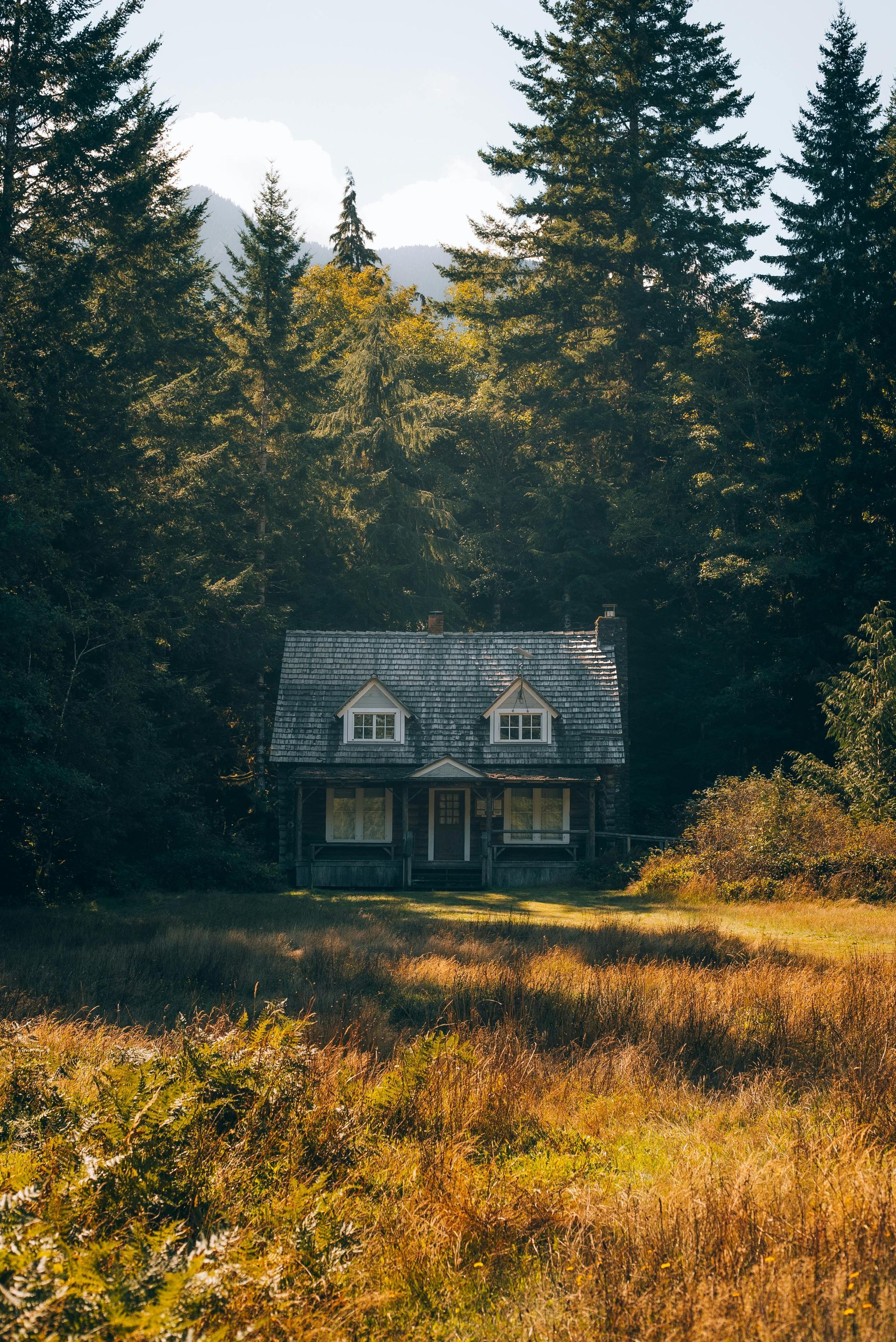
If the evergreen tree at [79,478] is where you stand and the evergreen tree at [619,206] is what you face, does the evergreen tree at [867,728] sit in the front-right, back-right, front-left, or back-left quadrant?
front-right

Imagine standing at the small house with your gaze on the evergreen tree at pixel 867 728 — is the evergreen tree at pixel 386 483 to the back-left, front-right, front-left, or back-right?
back-left

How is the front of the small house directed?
toward the camera

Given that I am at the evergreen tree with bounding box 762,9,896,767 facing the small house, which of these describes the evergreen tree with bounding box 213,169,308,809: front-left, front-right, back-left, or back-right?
front-right

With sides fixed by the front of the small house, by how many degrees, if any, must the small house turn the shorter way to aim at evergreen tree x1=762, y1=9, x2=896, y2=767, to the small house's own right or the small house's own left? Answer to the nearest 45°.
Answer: approximately 90° to the small house's own left

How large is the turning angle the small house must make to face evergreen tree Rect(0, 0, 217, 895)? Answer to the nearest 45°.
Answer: approximately 45° to its right

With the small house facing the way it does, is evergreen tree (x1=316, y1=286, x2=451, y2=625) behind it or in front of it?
behind
